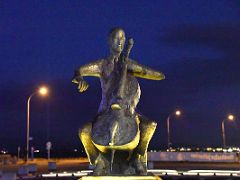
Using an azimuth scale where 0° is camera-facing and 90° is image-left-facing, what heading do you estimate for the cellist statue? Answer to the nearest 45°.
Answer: approximately 0°
